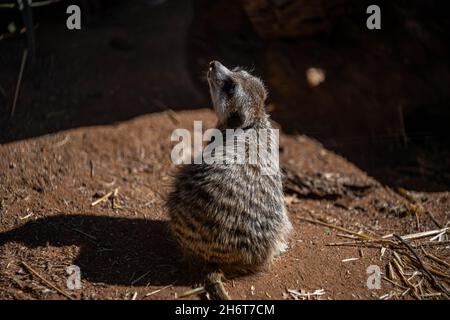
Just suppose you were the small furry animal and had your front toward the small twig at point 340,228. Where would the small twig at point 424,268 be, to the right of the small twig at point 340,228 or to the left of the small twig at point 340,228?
right

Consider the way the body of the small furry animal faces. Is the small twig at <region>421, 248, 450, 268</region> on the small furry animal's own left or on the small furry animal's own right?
on the small furry animal's own right

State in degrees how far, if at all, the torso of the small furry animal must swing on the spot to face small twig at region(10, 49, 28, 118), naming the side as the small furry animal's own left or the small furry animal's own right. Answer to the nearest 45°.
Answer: approximately 45° to the small furry animal's own left

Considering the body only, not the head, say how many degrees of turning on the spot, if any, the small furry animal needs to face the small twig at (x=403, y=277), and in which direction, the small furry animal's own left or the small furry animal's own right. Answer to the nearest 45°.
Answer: approximately 90° to the small furry animal's own right

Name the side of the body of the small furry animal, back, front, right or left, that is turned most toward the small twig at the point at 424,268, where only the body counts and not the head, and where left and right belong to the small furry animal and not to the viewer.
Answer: right

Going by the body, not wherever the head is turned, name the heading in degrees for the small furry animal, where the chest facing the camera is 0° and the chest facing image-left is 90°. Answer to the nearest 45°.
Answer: approximately 180°

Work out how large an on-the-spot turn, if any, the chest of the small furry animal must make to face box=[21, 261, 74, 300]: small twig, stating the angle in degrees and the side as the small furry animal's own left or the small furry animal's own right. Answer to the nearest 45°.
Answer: approximately 90° to the small furry animal's own left
